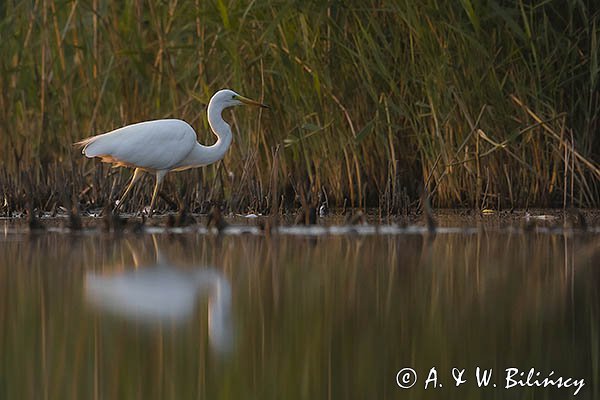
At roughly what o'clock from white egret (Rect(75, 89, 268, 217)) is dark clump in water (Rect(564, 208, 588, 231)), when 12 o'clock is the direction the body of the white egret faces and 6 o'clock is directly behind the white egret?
The dark clump in water is roughly at 1 o'clock from the white egret.

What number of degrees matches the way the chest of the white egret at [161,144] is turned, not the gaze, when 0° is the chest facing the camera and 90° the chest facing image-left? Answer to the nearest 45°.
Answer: approximately 270°

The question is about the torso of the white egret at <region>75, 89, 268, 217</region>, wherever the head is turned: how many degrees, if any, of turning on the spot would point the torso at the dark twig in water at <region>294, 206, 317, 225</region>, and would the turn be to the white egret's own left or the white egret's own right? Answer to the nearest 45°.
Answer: approximately 45° to the white egret's own right

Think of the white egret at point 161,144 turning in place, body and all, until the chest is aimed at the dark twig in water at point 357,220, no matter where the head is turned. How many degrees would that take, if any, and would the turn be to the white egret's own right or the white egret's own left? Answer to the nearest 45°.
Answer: approximately 45° to the white egret's own right
